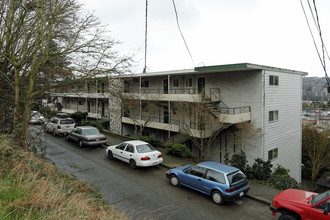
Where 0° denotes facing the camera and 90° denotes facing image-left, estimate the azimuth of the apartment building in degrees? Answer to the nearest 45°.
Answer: approximately 45°

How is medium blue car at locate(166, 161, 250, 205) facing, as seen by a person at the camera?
facing away from the viewer and to the left of the viewer

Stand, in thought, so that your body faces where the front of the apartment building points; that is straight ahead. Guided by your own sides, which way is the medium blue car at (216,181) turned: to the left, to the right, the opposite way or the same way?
to the right

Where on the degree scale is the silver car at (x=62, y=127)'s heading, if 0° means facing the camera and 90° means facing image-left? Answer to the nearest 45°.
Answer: approximately 135°

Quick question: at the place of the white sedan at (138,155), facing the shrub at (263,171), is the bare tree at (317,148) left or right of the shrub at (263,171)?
left

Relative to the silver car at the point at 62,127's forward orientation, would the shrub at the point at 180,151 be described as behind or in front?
behind

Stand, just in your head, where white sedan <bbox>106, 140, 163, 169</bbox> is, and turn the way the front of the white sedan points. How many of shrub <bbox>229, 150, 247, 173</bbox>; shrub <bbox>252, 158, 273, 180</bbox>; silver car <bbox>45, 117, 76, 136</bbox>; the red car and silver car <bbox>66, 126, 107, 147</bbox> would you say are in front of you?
2

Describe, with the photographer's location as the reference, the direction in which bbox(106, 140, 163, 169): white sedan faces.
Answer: facing away from the viewer and to the left of the viewer

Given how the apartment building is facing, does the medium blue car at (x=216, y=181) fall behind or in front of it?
in front

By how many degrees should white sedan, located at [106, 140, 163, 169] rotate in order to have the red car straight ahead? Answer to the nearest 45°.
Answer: approximately 180°

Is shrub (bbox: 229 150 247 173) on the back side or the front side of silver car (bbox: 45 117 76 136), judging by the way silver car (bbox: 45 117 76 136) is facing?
on the back side

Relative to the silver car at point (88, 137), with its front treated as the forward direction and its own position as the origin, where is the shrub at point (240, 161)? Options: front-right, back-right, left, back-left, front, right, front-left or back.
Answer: back

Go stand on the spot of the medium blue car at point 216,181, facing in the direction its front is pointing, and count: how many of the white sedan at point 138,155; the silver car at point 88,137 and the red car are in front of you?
2

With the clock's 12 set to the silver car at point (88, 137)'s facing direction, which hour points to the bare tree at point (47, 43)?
The bare tree is roughly at 8 o'clock from the silver car.
